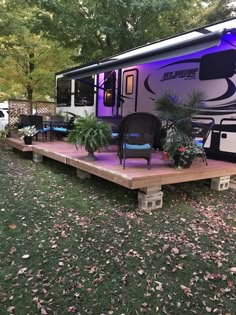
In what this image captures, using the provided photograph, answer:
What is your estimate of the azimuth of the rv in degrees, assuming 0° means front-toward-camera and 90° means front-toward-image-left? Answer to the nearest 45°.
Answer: approximately 315°

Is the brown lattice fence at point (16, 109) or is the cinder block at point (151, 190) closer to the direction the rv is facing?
the cinder block

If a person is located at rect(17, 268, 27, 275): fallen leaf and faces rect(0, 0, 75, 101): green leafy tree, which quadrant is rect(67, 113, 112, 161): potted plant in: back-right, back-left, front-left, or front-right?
front-right

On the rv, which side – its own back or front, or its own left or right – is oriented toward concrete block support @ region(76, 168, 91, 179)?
right

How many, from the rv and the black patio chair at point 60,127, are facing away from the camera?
0

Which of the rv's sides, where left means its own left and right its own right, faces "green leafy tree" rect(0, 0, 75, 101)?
back

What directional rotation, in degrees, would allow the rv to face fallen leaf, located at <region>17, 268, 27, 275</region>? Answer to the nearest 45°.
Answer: approximately 90° to its right

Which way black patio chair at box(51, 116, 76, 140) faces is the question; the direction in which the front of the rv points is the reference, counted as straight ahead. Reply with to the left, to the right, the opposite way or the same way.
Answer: to the right

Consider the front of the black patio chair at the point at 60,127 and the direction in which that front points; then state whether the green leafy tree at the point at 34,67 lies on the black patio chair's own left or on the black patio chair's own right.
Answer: on the black patio chair's own right

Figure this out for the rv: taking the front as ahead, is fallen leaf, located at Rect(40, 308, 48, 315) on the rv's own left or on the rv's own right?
on the rv's own right

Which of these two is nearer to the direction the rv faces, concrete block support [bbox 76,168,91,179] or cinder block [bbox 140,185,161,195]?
the cinder block
